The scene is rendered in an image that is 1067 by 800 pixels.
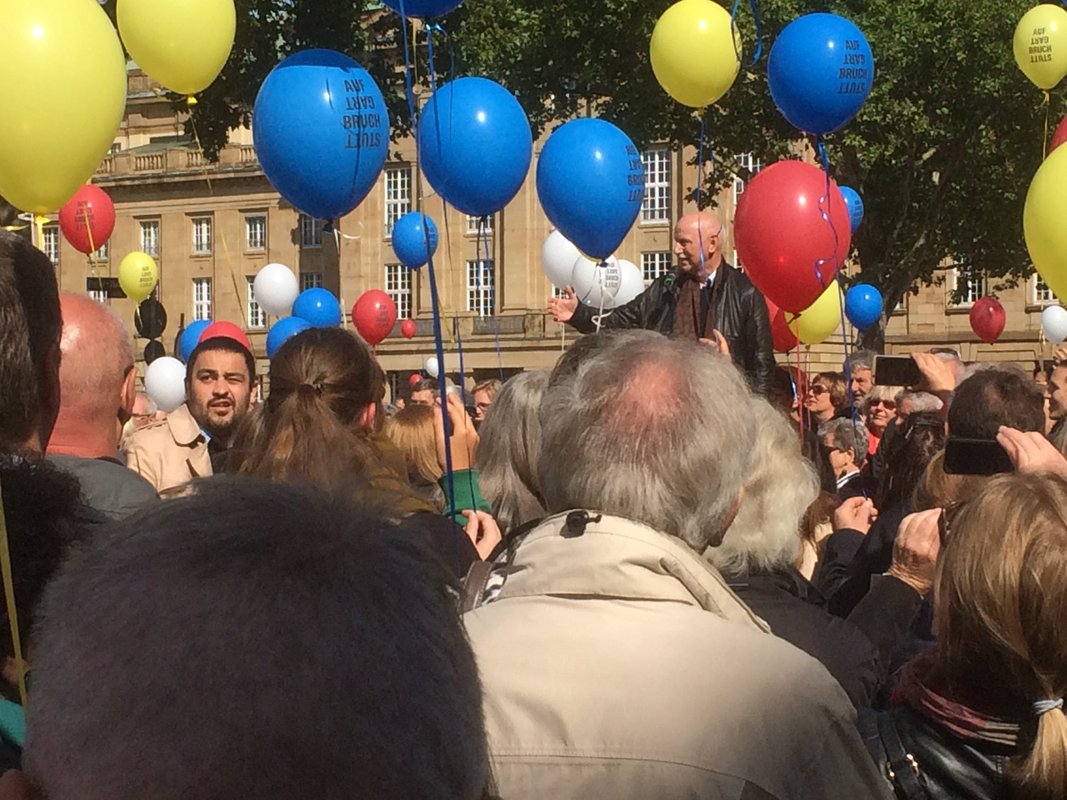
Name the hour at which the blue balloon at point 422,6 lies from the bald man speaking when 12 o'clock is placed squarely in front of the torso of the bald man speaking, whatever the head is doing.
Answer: The blue balloon is roughly at 12 o'clock from the bald man speaking.

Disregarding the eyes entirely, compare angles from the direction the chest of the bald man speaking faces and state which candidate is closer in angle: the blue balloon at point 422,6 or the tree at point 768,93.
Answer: the blue balloon

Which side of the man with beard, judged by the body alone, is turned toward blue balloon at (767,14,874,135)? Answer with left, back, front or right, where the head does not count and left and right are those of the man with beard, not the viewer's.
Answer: left

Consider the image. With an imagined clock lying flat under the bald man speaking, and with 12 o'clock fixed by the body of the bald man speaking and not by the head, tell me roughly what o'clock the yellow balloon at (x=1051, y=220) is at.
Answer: The yellow balloon is roughly at 9 o'clock from the bald man speaking.

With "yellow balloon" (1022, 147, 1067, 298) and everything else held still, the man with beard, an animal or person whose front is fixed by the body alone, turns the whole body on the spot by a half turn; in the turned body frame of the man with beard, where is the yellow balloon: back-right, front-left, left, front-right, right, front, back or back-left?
back-right

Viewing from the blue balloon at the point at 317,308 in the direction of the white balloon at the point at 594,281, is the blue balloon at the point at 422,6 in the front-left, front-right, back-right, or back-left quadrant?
front-right

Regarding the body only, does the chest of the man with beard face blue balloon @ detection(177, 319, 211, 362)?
no

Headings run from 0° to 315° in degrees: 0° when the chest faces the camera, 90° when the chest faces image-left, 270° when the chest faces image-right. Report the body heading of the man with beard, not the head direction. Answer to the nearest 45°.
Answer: approximately 315°

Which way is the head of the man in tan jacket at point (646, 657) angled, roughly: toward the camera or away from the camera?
away from the camera

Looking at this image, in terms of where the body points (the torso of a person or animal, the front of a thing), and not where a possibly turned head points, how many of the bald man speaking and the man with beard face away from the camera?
0

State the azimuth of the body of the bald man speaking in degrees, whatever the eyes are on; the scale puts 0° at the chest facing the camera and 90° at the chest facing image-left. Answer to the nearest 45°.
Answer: approximately 45°
